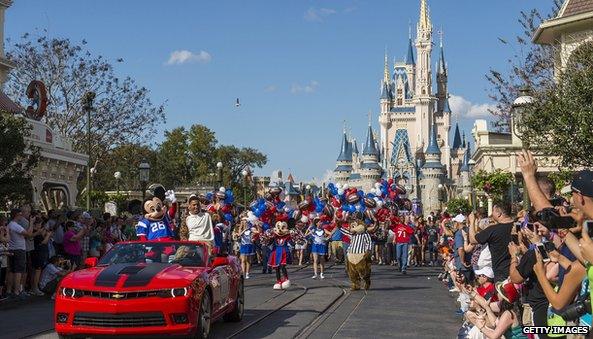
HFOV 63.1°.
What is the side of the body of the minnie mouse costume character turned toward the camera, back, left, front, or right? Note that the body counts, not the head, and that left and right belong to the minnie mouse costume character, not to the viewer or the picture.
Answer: front

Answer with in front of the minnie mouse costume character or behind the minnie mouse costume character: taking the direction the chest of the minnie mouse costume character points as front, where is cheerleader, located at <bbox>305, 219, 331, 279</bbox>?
behind

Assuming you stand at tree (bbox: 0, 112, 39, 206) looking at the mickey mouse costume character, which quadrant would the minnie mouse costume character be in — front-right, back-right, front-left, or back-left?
front-left

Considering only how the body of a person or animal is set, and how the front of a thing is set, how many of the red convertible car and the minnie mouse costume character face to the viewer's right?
0

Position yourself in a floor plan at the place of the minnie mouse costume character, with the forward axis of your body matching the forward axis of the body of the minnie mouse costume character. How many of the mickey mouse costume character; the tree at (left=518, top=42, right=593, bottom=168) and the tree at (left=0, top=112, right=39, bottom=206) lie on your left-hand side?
1

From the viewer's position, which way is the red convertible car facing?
facing the viewer and to the left of the viewer

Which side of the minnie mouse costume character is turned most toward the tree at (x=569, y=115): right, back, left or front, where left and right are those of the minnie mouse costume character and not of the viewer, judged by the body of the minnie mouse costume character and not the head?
left

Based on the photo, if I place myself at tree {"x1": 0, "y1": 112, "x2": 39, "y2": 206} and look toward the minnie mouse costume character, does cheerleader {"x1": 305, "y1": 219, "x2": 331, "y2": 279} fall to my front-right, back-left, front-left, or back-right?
front-left

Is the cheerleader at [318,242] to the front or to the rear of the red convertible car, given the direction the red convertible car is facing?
to the rear
